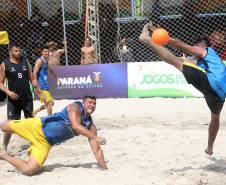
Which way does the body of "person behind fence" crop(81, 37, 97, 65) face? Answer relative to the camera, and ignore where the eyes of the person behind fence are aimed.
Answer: toward the camera

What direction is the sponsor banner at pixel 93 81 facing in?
toward the camera

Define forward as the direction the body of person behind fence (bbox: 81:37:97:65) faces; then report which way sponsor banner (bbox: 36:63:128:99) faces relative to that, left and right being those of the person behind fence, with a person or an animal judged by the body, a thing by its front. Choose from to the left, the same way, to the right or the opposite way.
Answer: the same way

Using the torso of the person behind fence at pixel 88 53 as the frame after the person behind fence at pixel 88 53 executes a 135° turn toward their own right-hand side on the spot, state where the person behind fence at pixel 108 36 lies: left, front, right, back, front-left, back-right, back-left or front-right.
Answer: right

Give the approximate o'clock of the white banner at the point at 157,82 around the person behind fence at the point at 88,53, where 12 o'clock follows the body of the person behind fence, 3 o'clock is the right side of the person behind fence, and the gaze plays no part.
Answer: The white banner is roughly at 10 o'clock from the person behind fence.

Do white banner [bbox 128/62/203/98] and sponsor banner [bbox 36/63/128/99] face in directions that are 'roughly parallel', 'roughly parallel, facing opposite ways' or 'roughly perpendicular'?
roughly parallel

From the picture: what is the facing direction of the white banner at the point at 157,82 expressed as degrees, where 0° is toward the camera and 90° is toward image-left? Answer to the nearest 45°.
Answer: approximately 0°

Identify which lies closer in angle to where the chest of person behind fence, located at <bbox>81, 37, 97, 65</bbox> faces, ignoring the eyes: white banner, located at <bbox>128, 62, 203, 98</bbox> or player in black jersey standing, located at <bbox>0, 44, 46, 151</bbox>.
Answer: the player in black jersey standing

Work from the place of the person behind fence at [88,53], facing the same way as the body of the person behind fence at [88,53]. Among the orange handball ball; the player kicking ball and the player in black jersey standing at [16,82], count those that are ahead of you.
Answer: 3

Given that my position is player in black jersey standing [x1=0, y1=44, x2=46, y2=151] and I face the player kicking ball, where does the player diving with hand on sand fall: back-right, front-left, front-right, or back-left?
front-right

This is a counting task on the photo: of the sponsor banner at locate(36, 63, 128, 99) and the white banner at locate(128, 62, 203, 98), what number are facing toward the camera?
2

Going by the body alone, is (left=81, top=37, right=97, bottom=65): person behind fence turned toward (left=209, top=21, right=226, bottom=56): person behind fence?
no

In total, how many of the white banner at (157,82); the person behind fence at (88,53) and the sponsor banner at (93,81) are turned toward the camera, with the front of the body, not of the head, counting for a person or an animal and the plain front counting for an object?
3

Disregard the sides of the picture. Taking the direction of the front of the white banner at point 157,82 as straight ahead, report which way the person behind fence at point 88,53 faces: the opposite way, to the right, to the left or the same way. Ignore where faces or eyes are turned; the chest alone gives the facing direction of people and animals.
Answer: the same way

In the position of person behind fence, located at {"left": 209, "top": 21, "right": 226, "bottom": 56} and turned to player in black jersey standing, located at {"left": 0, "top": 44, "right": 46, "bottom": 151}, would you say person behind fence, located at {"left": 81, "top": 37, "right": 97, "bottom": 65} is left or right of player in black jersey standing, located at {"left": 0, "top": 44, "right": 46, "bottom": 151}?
right

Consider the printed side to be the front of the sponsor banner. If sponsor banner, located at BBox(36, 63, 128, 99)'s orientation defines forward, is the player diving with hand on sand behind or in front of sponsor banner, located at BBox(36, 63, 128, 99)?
in front
